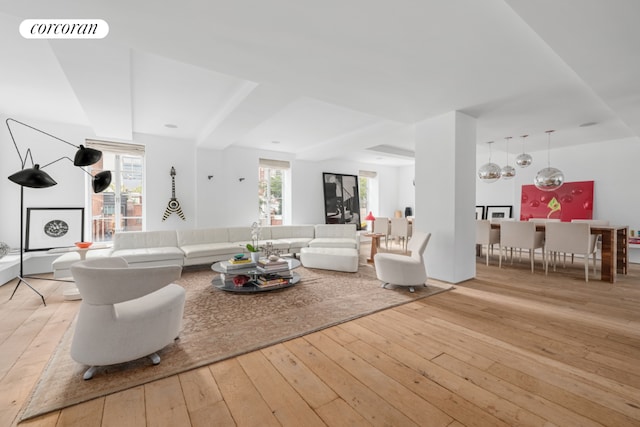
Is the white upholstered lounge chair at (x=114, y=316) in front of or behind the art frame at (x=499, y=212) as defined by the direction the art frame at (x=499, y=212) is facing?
in front

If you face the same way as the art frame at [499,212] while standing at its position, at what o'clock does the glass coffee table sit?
The glass coffee table is roughly at 1 o'clock from the art frame.

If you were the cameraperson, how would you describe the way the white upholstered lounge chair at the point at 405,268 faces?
facing to the left of the viewer

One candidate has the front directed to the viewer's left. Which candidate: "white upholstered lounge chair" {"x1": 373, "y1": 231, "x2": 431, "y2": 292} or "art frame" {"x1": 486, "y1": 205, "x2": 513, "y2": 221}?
the white upholstered lounge chair

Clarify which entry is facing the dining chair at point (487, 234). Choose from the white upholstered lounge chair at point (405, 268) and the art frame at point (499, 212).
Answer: the art frame

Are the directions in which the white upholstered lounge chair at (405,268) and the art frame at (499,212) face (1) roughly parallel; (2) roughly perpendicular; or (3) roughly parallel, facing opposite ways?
roughly perpendicular

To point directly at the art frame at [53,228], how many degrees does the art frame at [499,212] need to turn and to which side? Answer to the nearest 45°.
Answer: approximately 45° to its right

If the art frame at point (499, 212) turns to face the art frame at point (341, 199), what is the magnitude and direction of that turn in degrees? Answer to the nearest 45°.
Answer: approximately 90° to its right

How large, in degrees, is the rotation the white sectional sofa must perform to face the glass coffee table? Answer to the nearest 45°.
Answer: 0° — it already faces it

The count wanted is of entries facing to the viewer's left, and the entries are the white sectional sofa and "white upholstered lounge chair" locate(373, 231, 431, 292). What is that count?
1

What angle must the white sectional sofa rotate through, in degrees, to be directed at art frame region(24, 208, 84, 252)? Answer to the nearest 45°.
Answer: approximately 90° to its right

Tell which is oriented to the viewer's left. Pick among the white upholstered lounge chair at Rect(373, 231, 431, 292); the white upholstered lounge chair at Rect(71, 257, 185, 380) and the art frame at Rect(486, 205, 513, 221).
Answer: the white upholstered lounge chair at Rect(373, 231, 431, 292)

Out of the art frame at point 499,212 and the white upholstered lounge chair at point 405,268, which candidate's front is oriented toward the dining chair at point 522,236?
the art frame

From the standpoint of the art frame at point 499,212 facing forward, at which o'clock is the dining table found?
The dining table is roughly at 11 o'clock from the art frame.

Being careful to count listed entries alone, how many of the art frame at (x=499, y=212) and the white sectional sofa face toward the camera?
2
